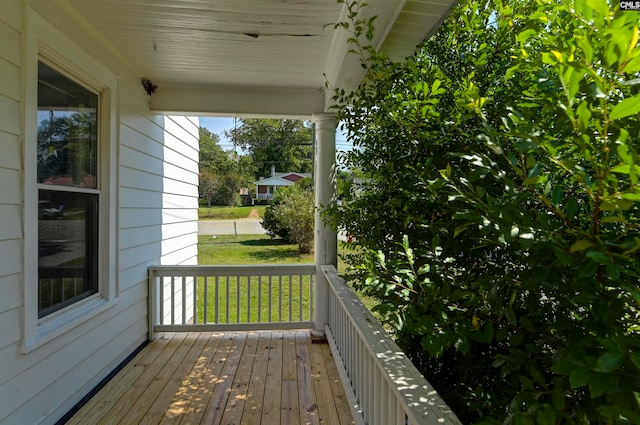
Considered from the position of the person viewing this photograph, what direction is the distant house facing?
facing the viewer

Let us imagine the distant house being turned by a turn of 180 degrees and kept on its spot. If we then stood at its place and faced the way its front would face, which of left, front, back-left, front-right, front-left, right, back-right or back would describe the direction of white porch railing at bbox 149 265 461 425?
back

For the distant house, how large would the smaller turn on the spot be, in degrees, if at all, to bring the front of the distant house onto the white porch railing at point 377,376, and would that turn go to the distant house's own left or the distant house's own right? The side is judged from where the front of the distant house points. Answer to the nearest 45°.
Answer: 0° — it already faces it

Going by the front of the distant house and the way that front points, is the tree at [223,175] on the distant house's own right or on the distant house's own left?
on the distant house's own right

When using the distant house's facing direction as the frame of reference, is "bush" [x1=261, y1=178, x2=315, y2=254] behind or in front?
in front

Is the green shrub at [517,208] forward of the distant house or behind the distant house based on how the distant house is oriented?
forward
